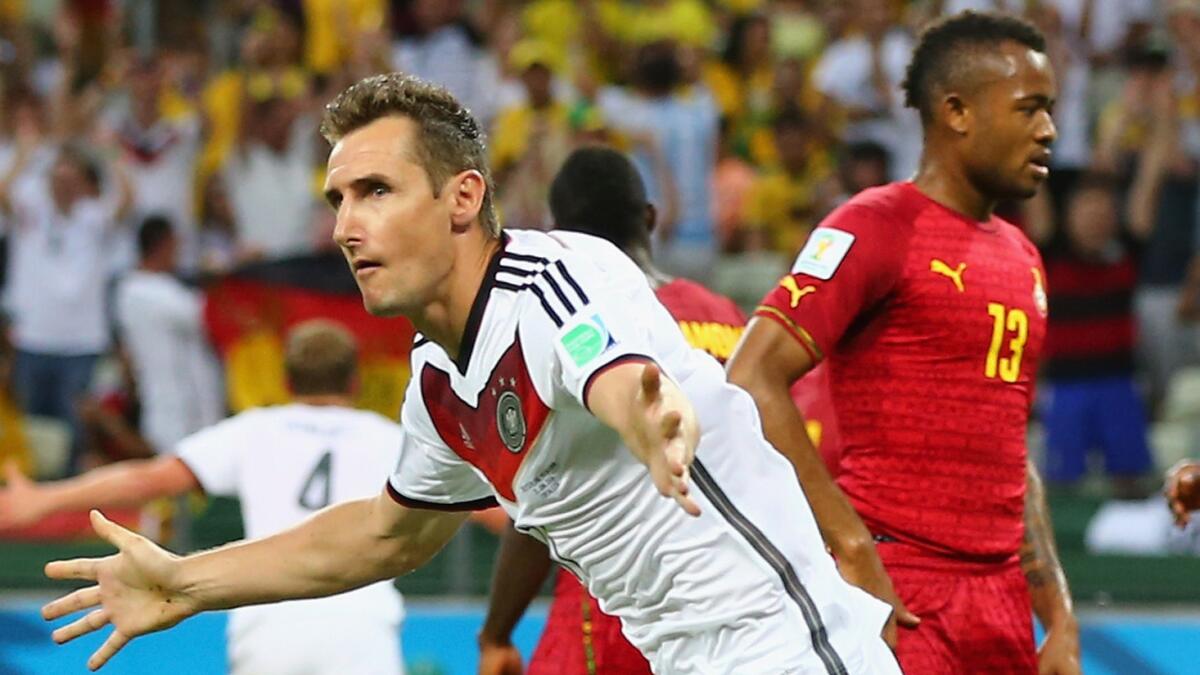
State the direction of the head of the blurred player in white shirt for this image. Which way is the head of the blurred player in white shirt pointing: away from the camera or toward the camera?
away from the camera

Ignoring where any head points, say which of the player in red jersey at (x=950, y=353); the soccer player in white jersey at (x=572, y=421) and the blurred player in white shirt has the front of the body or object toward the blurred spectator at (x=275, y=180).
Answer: the blurred player in white shirt

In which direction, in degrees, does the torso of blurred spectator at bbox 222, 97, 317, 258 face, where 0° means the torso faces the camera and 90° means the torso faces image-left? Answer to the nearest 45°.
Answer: approximately 0°

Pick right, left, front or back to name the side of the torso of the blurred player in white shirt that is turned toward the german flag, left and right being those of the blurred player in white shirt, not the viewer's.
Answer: front

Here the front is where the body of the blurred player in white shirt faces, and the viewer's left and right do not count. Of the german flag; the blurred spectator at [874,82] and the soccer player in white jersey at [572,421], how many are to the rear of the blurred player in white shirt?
1

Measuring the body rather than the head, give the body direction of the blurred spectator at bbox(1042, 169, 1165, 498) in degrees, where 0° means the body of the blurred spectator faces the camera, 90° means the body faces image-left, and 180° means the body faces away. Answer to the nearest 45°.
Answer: approximately 0°

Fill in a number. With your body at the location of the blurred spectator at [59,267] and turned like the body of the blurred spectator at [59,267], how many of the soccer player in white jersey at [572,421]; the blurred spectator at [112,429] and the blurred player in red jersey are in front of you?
3

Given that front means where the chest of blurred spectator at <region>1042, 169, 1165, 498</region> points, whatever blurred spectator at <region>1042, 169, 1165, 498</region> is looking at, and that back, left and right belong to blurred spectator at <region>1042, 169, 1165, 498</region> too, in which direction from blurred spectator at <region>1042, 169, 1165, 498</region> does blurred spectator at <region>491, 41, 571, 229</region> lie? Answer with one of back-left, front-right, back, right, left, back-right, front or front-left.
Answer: right

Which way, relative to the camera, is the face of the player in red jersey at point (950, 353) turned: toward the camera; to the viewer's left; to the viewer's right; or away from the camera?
to the viewer's right

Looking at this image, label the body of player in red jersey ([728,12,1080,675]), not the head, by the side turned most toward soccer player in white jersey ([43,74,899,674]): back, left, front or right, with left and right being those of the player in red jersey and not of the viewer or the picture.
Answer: right

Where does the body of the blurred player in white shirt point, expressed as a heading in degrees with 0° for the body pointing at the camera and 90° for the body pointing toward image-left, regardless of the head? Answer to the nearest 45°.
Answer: approximately 180°

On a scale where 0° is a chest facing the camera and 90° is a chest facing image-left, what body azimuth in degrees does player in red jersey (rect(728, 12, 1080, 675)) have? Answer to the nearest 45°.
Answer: approximately 315°

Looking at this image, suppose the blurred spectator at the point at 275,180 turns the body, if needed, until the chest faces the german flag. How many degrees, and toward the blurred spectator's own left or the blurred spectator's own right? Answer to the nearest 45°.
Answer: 0° — they already face it
